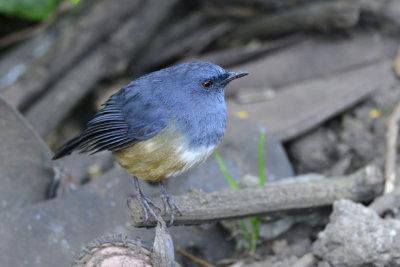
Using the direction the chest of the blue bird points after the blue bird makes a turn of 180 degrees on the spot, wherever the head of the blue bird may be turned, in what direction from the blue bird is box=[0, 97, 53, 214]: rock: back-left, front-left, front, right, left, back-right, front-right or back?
front-right

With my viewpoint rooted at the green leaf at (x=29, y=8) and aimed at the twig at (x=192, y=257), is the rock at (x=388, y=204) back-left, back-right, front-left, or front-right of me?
front-left

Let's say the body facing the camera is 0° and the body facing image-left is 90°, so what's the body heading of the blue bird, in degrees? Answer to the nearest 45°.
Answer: approximately 270°

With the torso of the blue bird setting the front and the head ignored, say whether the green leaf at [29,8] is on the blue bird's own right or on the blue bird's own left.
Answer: on the blue bird's own left

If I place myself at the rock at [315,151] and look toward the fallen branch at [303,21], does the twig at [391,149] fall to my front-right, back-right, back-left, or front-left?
back-right

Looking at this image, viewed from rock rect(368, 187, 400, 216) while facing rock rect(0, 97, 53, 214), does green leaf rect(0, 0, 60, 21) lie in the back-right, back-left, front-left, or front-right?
front-right

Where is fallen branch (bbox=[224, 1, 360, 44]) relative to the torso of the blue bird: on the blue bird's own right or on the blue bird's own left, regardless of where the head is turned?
on the blue bird's own left

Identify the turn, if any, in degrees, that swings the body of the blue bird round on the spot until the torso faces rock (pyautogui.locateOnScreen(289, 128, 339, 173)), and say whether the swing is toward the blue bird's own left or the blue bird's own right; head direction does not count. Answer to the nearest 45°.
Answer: approximately 45° to the blue bird's own left
